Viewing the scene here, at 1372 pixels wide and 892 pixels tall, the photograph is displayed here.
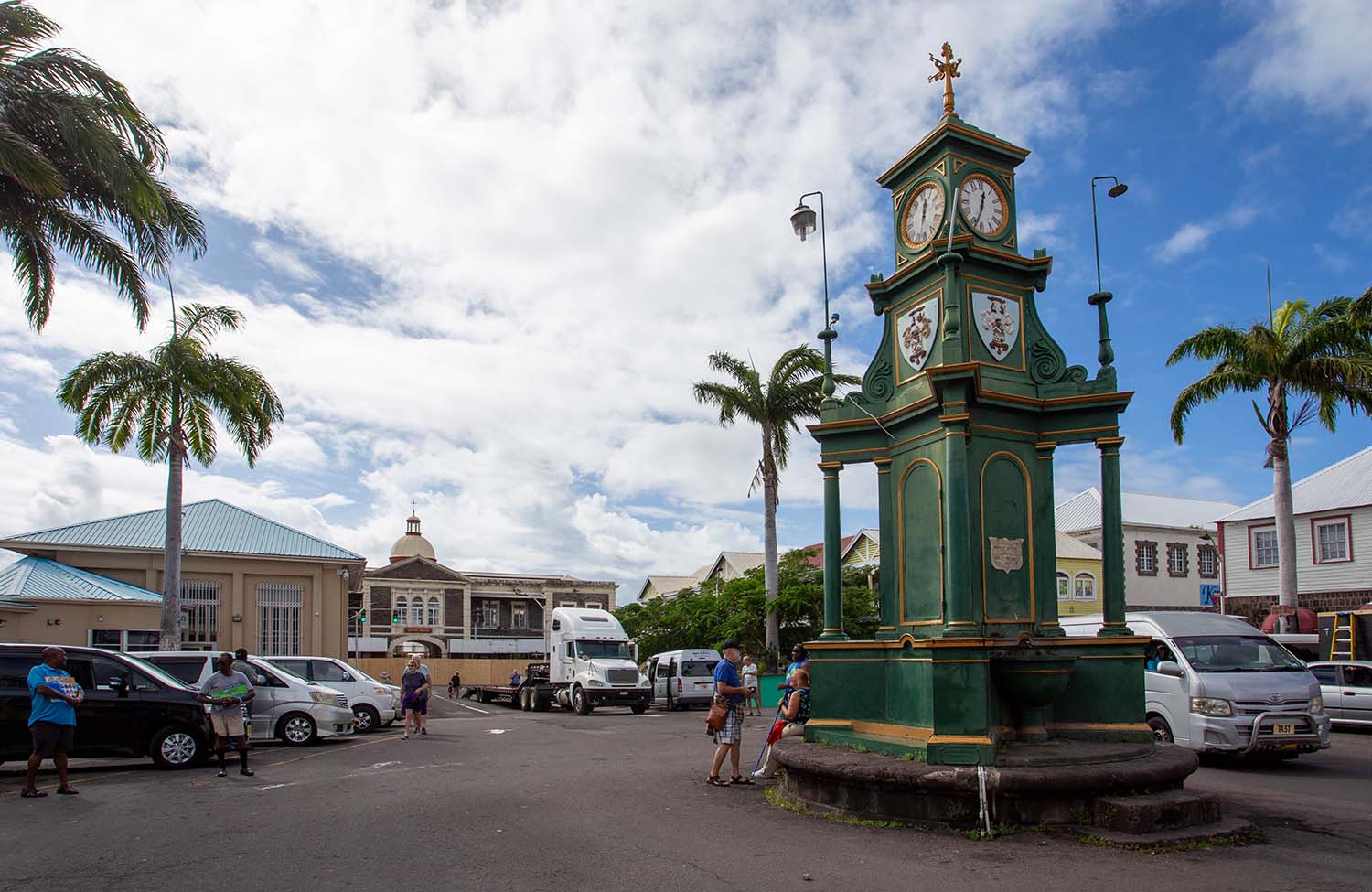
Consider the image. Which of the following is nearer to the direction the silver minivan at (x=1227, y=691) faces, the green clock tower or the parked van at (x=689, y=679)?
the green clock tower

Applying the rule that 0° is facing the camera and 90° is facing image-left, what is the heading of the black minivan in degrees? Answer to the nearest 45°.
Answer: approximately 270°

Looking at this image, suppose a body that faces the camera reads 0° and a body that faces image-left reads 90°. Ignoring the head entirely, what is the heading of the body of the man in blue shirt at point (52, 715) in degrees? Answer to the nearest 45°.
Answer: approximately 315°

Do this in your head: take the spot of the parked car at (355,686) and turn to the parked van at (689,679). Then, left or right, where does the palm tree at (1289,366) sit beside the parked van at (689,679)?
right

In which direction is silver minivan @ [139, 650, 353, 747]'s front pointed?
to the viewer's right

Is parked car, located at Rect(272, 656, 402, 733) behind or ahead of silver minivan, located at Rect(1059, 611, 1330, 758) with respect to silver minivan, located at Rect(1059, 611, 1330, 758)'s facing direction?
behind

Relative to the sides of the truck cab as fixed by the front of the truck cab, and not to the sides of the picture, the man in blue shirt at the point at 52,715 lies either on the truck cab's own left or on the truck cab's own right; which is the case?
on the truck cab's own right

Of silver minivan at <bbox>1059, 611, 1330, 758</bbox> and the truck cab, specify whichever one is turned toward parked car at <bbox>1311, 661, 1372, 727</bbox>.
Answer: the truck cab

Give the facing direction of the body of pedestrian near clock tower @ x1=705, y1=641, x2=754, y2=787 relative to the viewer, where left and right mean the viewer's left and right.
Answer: facing to the right of the viewer
